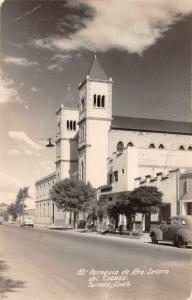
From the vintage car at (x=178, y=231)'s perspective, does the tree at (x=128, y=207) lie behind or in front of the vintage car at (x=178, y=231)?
in front

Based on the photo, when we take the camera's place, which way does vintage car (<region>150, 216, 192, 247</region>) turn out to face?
facing away from the viewer and to the left of the viewer

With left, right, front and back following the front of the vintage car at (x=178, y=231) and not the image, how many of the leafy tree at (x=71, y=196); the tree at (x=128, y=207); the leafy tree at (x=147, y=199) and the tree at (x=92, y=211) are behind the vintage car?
0

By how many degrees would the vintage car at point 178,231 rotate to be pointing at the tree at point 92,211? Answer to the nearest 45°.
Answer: approximately 45° to its right

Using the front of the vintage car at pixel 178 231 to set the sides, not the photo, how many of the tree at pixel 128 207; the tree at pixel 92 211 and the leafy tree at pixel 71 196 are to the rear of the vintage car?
0

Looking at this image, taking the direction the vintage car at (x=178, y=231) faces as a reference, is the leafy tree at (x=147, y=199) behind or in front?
in front

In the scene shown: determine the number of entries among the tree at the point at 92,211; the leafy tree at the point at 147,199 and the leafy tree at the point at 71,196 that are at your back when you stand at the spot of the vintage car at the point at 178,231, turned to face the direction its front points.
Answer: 0

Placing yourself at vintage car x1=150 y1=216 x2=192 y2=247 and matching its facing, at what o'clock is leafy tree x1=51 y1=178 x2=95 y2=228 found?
The leafy tree is roughly at 1 o'clock from the vintage car.
